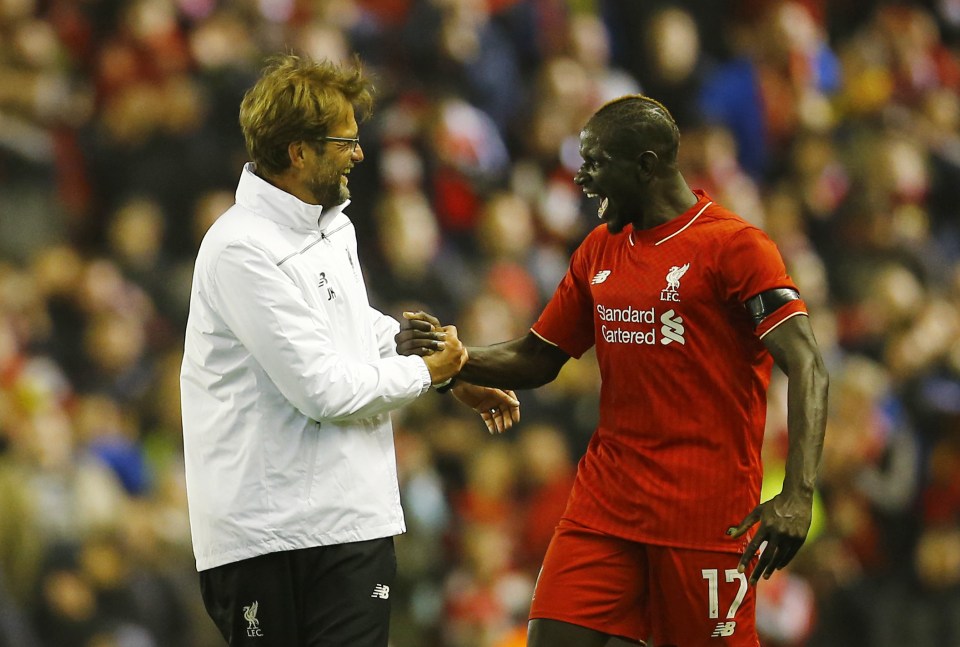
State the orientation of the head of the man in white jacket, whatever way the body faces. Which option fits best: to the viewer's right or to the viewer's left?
to the viewer's right

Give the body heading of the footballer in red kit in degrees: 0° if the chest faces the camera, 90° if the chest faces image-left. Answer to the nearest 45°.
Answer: approximately 45°

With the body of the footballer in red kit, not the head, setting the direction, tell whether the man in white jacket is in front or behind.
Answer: in front
